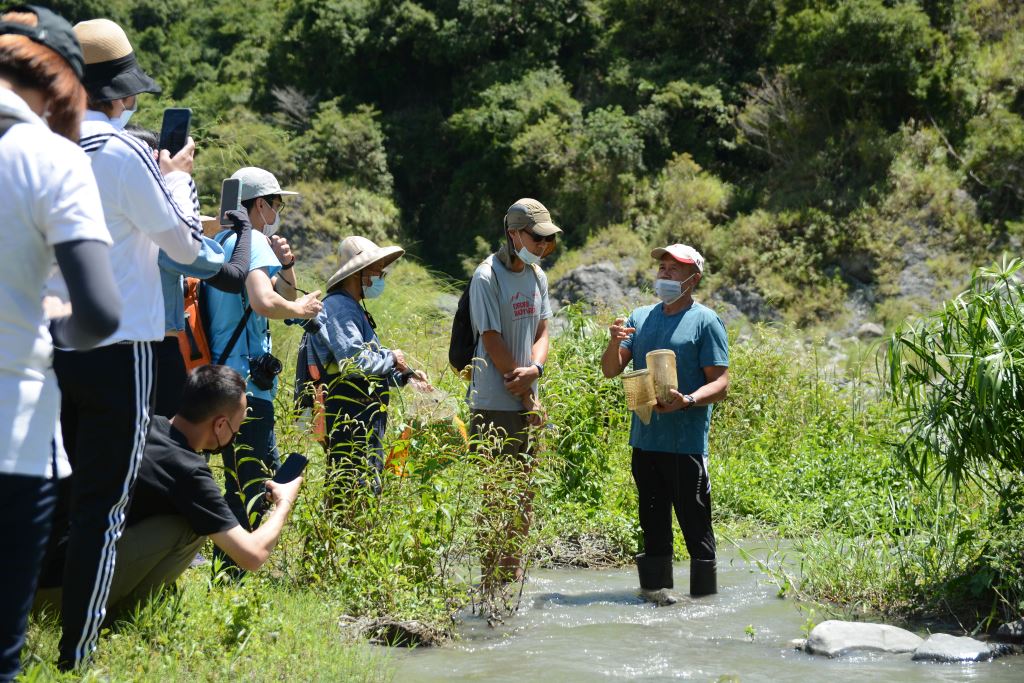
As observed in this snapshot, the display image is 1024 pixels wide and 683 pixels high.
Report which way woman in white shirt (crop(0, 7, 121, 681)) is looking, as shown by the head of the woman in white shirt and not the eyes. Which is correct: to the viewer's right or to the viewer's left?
to the viewer's right

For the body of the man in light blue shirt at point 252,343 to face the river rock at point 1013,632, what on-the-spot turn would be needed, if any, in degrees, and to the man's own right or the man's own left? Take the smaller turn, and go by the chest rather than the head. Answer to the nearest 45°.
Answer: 0° — they already face it

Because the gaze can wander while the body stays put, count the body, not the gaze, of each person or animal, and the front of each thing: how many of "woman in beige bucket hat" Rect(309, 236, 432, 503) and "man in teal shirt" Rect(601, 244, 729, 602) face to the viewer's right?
1

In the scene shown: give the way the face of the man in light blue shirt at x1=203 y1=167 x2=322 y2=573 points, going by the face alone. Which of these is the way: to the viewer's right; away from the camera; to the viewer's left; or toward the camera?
to the viewer's right

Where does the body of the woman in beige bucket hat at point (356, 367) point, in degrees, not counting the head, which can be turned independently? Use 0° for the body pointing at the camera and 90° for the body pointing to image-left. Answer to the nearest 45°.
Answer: approximately 270°

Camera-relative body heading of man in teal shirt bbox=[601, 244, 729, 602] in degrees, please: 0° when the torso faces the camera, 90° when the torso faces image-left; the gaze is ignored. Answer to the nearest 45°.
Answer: approximately 45°

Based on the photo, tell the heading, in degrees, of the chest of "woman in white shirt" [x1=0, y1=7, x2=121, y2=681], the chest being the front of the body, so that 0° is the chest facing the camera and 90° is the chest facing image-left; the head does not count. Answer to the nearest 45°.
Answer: approximately 225°

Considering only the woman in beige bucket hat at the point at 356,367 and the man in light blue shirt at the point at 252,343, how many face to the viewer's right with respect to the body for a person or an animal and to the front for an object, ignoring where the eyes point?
2

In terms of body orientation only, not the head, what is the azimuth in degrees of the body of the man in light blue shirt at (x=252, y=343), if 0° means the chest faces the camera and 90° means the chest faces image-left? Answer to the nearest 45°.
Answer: approximately 270°

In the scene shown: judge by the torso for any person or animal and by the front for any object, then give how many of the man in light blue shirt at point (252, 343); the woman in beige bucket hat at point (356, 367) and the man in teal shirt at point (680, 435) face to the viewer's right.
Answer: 2

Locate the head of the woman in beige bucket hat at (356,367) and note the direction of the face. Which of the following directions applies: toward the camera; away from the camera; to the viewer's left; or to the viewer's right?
to the viewer's right
